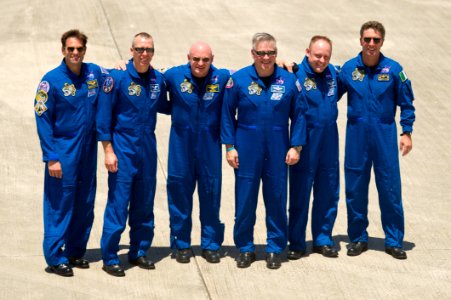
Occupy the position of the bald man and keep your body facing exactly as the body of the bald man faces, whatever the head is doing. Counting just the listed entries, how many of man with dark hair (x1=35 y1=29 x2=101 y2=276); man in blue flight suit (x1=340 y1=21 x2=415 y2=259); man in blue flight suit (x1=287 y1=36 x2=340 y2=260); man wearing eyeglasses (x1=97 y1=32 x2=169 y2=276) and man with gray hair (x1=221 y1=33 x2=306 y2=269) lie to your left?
3

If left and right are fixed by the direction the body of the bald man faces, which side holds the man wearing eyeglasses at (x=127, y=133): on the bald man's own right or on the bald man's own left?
on the bald man's own right

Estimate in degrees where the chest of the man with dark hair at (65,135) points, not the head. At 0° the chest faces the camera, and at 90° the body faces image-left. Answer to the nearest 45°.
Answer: approximately 315°

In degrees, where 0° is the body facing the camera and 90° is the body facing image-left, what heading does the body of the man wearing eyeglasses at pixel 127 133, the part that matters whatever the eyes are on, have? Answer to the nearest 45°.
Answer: approximately 315°
